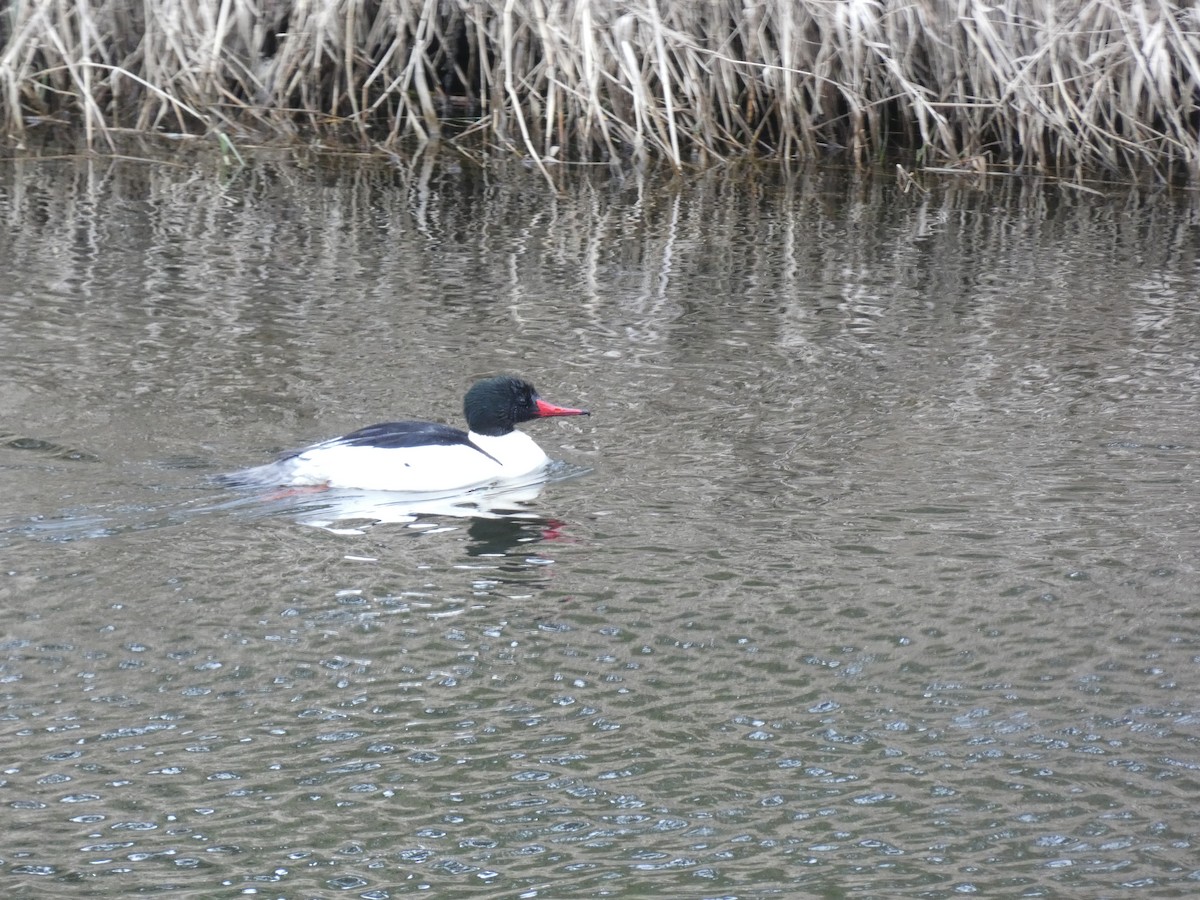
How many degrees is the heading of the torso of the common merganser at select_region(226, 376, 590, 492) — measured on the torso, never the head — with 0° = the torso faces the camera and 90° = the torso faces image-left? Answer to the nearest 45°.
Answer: approximately 270°
